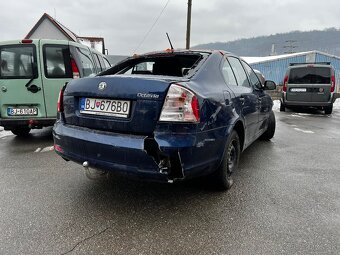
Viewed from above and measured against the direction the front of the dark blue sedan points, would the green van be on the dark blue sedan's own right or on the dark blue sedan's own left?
on the dark blue sedan's own left

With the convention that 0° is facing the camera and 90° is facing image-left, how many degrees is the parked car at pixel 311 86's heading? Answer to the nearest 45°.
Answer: approximately 180°

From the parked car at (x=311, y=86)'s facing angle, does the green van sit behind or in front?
behind

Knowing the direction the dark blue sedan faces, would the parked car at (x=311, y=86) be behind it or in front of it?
in front

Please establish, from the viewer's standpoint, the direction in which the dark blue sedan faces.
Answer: facing away from the viewer and to the right of the viewer

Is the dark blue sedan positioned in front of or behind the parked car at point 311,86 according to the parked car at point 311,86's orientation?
behind
